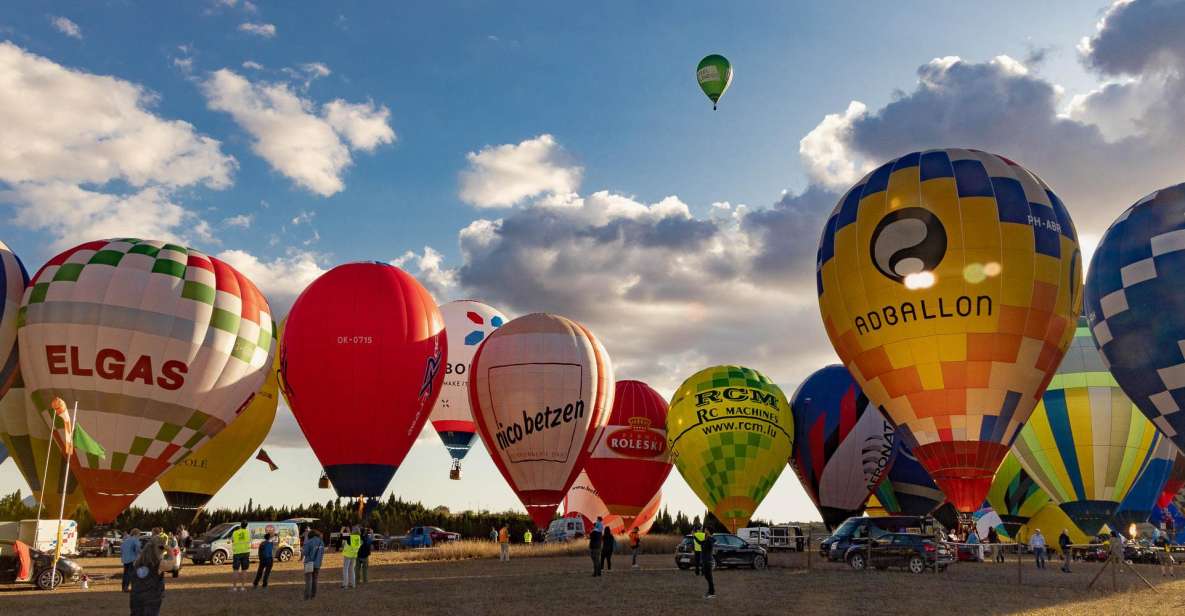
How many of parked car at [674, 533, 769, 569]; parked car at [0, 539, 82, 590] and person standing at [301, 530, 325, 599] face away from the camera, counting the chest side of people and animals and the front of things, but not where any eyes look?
1

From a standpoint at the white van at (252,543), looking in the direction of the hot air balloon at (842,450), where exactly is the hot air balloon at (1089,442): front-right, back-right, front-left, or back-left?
front-right

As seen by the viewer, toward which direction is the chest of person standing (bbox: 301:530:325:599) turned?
away from the camera

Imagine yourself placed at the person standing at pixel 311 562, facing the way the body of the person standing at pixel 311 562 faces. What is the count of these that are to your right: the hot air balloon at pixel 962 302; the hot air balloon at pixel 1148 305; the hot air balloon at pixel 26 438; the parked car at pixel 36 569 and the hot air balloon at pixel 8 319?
2

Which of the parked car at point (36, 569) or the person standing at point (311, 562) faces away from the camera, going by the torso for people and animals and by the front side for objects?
the person standing

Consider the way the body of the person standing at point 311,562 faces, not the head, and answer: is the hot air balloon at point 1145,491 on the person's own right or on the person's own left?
on the person's own right

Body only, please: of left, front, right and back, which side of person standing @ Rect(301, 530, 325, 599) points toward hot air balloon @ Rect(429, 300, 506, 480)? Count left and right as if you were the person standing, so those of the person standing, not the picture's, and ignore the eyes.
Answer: front

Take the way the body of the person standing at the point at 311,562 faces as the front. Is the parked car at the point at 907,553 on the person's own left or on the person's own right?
on the person's own right

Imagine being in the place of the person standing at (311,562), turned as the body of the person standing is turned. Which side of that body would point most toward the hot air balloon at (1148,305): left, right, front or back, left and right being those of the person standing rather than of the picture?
right

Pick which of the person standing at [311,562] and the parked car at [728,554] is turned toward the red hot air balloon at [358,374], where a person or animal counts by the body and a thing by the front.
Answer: the person standing

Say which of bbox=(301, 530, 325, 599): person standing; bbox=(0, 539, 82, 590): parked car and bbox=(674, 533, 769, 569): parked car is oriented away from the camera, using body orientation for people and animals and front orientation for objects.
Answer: the person standing
